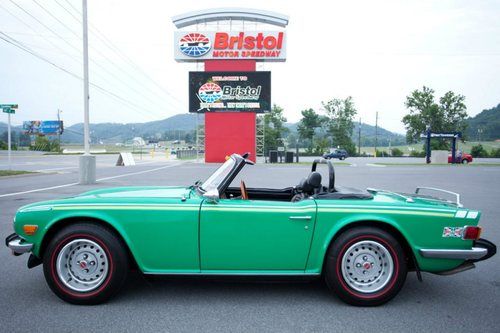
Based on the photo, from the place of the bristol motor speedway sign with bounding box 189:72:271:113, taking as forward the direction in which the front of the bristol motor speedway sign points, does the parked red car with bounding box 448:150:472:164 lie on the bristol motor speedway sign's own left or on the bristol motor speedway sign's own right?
on the bristol motor speedway sign's own left

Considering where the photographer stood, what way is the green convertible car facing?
facing to the left of the viewer

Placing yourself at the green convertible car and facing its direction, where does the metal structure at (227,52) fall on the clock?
The metal structure is roughly at 3 o'clock from the green convertible car.

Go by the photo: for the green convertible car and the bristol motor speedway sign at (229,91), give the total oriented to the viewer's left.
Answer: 1

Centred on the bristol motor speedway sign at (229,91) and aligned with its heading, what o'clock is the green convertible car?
The green convertible car is roughly at 12 o'clock from the bristol motor speedway sign.

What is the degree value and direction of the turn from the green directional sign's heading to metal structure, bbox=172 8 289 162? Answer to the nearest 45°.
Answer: approximately 90° to its left

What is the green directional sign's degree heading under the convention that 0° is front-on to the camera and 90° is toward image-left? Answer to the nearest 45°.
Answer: approximately 0°

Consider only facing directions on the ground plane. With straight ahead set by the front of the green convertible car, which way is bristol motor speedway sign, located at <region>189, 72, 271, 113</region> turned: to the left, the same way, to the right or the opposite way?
to the left
